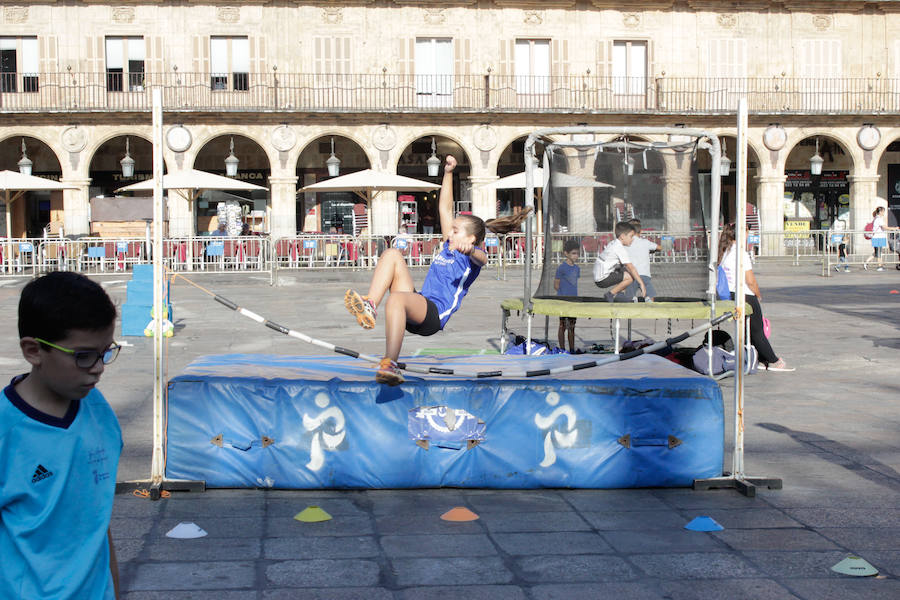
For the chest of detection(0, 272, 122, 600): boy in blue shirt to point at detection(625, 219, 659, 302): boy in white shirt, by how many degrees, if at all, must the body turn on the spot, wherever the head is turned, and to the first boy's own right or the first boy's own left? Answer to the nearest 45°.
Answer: approximately 90° to the first boy's own left

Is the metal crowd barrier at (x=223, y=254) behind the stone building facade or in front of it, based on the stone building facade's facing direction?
in front

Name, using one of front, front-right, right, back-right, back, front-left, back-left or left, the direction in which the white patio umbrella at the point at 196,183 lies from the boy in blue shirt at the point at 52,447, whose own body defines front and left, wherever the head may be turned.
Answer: back-left

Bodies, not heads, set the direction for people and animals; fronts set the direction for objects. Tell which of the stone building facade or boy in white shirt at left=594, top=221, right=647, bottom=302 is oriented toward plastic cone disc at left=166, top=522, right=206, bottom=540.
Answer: the stone building facade

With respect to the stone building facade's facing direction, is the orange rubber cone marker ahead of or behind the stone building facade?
ahead

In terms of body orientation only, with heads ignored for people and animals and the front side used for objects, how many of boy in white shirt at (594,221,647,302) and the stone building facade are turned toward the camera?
1

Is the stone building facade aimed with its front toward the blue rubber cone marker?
yes

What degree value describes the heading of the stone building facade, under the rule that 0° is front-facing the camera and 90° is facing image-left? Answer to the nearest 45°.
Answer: approximately 0°

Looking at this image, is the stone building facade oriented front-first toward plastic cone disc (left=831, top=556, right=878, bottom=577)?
yes
